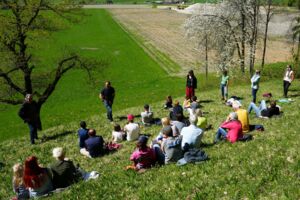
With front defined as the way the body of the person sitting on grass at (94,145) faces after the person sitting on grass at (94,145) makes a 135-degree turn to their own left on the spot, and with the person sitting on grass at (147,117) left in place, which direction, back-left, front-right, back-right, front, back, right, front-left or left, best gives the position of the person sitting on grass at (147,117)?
back-left

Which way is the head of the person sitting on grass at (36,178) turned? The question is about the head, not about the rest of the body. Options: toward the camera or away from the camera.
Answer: away from the camera

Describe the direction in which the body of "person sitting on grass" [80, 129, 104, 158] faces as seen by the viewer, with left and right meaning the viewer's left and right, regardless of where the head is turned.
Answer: facing away from the viewer and to the left of the viewer

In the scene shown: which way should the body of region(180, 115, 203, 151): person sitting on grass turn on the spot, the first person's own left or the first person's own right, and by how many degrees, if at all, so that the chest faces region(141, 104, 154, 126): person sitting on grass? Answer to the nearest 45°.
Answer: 0° — they already face them

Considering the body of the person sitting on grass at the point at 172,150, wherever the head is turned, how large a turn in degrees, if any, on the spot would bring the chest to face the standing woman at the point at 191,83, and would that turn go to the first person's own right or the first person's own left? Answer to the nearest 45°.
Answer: approximately 45° to the first person's own right

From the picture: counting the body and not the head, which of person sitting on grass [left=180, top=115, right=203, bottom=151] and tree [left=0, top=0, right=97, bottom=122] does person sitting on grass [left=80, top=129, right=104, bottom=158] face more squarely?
the tree

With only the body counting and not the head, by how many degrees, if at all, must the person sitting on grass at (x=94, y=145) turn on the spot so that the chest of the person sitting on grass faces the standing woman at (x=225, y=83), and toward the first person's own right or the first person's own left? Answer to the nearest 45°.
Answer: approximately 90° to the first person's own right

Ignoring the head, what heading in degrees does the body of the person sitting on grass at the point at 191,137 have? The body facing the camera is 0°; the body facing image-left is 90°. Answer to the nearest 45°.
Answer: approximately 180°

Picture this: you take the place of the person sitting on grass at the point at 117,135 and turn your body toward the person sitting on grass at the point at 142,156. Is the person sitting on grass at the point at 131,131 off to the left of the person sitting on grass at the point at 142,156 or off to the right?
left

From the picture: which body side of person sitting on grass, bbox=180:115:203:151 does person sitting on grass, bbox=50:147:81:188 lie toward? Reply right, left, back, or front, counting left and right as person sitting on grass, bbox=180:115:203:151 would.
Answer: left

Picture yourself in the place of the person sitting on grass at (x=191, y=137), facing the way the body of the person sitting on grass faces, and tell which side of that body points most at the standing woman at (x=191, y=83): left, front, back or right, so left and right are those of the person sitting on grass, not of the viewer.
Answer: front

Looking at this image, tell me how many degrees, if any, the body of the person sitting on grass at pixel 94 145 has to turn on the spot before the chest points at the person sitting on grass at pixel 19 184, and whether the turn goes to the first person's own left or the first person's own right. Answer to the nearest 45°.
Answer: approximately 90° to the first person's own left

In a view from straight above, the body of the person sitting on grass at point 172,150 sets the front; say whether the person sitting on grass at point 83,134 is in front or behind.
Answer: in front

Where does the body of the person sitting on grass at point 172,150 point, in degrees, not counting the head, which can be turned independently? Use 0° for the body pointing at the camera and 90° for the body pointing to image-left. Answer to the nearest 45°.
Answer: approximately 135°
